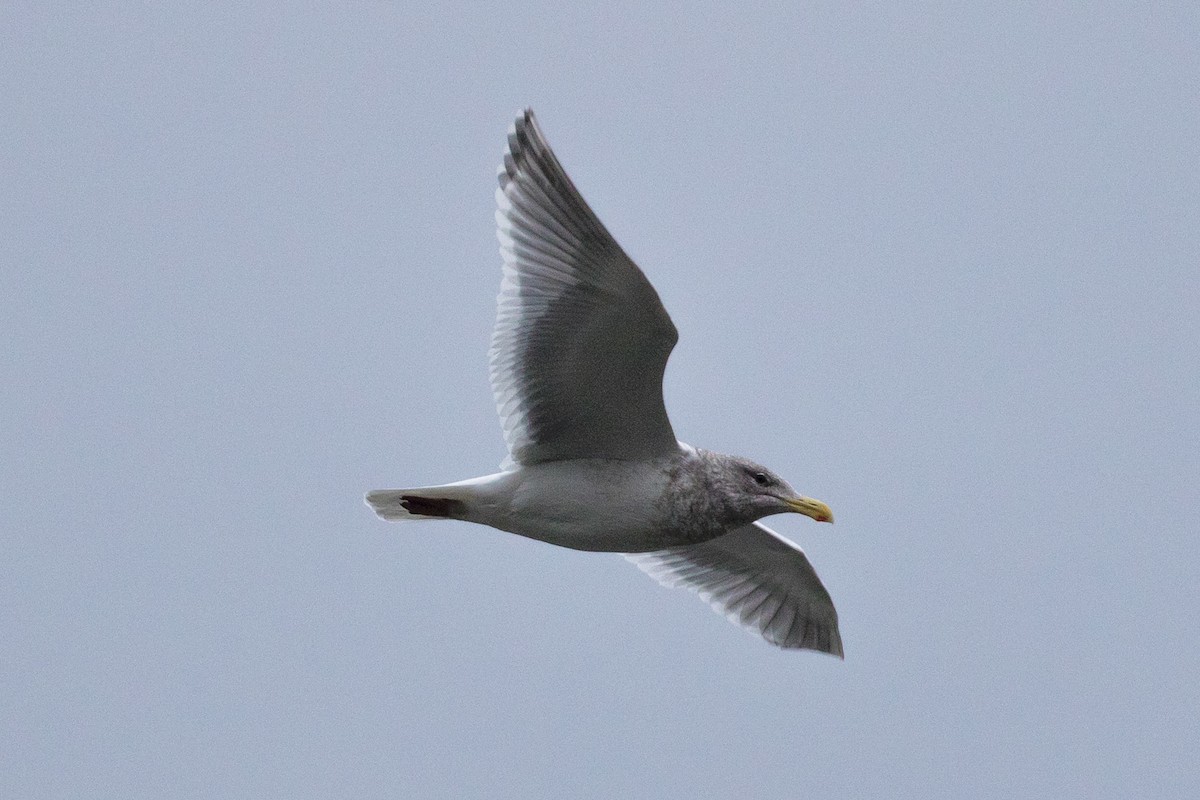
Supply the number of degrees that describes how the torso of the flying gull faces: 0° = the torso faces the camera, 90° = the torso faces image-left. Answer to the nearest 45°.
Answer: approximately 270°
